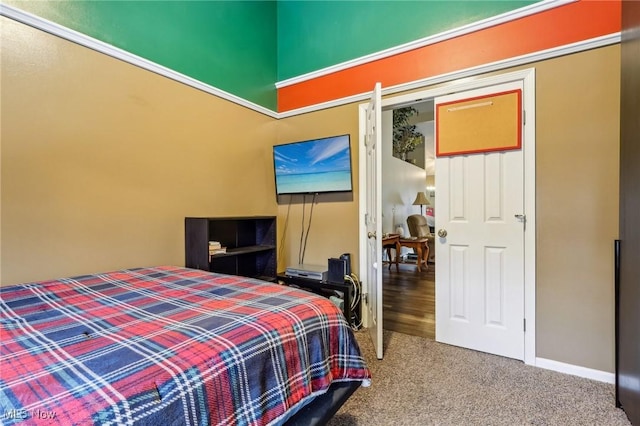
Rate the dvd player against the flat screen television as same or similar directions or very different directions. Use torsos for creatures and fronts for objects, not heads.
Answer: same or similar directions

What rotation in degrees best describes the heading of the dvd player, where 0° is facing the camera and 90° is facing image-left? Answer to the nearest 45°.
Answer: approximately 45°

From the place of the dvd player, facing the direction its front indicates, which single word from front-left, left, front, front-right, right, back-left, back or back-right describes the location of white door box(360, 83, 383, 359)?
left

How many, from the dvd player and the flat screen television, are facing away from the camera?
0

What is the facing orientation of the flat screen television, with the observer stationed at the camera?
facing the viewer and to the left of the viewer

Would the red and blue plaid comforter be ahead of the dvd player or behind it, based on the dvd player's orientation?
ahead

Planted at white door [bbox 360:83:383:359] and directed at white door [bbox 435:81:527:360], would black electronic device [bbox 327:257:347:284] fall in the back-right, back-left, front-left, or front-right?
back-left

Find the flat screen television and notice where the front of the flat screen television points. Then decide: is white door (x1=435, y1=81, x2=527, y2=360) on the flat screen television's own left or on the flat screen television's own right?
on the flat screen television's own left
